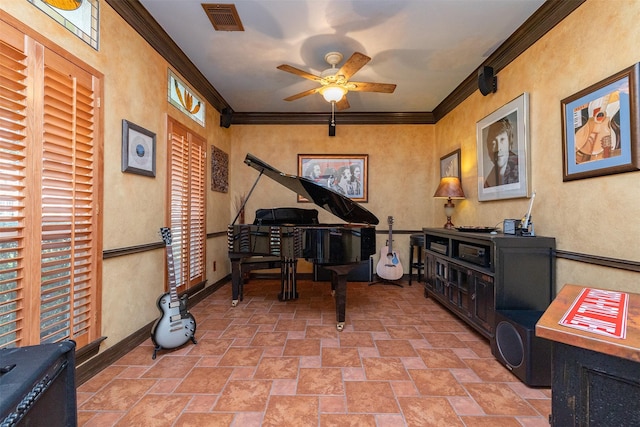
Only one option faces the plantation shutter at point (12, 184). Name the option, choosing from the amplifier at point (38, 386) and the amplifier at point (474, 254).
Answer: the amplifier at point (474, 254)

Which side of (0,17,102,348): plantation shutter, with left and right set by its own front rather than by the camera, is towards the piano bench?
left

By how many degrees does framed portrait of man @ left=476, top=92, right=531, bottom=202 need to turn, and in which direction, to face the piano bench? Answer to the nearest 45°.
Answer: approximately 45° to its right

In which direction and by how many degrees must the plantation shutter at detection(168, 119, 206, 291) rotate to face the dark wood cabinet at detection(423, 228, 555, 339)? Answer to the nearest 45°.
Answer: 0° — it already faces it

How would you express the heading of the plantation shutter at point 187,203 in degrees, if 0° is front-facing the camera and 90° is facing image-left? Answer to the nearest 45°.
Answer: approximately 315°

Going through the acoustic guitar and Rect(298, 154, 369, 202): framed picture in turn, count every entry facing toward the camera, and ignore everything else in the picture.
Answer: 2

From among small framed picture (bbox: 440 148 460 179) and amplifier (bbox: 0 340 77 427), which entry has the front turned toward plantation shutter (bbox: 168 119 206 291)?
the small framed picture

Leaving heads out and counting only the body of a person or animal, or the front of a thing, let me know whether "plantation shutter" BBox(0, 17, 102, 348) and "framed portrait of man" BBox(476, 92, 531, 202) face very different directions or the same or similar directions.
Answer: very different directions

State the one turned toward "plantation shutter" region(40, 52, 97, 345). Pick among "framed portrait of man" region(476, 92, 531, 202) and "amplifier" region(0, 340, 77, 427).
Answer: the framed portrait of man

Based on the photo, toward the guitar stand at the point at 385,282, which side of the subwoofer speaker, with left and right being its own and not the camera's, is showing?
right

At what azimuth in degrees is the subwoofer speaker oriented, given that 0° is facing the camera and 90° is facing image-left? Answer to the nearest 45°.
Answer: approximately 45°
